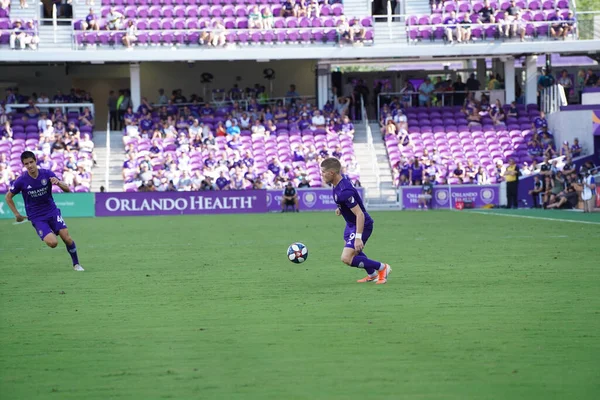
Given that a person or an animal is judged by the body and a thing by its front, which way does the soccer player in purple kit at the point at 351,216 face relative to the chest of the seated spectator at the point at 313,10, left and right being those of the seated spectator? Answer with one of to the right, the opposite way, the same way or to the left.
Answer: to the right

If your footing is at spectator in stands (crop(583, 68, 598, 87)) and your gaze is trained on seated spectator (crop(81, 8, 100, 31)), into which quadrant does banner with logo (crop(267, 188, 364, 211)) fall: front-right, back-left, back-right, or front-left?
front-left

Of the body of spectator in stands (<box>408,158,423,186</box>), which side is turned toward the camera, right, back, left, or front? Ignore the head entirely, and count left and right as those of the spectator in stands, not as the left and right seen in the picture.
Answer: front

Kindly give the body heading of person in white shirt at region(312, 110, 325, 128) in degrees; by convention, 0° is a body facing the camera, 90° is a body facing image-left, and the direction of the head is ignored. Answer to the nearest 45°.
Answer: approximately 0°

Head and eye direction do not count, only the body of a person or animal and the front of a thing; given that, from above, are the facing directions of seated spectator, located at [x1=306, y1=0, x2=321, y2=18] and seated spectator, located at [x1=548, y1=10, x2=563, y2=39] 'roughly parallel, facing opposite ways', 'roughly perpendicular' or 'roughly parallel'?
roughly parallel

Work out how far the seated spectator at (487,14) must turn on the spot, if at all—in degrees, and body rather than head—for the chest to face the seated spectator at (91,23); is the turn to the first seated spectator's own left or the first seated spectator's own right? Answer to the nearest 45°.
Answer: approximately 90° to the first seated spectator's own right

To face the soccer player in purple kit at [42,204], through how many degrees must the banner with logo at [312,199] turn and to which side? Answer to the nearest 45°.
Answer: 0° — it already faces them

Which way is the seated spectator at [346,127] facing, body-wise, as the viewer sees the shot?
toward the camera

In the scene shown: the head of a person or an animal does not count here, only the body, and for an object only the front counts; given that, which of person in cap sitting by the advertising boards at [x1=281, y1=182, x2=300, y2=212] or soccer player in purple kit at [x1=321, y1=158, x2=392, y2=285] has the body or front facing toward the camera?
the person in cap sitting by the advertising boards

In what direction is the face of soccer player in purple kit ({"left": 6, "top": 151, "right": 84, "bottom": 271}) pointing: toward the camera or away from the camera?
toward the camera

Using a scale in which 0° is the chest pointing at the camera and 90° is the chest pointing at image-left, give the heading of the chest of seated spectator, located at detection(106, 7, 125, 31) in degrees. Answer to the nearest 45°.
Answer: approximately 0°

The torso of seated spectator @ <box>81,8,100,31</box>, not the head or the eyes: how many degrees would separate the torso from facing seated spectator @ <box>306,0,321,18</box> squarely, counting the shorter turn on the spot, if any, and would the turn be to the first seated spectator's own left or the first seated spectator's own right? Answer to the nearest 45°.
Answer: approximately 90° to the first seated spectator's own left

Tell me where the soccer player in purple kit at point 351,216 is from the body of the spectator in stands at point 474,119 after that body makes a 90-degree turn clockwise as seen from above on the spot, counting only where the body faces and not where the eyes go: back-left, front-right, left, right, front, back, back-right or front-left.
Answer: left

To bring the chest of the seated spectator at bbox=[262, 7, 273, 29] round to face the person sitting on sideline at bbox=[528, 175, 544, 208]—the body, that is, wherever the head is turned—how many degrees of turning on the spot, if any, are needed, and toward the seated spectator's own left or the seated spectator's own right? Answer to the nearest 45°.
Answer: approximately 45° to the seated spectator's own left

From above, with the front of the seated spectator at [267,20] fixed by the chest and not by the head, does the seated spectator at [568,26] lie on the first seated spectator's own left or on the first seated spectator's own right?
on the first seated spectator's own left

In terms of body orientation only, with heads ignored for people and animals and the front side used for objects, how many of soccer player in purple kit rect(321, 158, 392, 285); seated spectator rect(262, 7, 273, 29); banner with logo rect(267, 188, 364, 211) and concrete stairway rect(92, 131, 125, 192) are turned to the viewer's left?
1

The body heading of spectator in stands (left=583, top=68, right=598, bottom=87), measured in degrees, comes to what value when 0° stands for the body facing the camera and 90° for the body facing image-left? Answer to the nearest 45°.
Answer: approximately 45°

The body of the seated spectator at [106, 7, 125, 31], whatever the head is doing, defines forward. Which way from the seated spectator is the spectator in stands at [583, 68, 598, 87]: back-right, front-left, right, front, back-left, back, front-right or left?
left

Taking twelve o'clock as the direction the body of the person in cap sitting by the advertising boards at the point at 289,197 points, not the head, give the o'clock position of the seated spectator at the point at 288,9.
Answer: The seated spectator is roughly at 6 o'clock from the person in cap sitting by the advertising boards.
